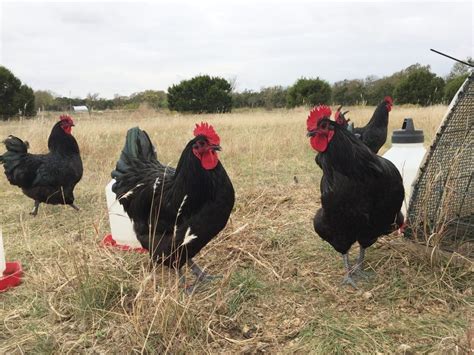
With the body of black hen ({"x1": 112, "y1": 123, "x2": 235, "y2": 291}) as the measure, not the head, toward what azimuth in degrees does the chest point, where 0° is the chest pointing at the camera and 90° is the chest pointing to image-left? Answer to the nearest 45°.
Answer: approximately 315°

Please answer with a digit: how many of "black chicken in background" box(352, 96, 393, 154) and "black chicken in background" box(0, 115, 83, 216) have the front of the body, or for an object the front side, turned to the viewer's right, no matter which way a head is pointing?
2

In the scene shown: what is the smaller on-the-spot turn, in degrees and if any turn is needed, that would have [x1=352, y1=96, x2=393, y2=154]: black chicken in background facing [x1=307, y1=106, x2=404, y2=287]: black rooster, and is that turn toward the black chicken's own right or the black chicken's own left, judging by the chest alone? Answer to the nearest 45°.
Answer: approximately 90° to the black chicken's own right

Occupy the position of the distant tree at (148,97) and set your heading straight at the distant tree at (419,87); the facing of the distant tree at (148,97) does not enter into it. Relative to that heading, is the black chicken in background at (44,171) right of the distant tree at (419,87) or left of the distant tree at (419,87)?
right

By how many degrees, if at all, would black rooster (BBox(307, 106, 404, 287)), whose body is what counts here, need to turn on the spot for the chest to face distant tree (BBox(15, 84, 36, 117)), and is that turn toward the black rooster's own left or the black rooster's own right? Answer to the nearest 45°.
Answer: approximately 90° to the black rooster's own right

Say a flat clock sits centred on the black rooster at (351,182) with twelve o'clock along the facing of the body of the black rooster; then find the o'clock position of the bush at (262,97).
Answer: The bush is roughly at 4 o'clock from the black rooster.

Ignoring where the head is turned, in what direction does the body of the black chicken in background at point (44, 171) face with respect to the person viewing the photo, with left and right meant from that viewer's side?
facing to the right of the viewer

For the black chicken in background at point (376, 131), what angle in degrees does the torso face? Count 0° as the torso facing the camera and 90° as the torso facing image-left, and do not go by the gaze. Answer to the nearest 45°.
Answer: approximately 270°

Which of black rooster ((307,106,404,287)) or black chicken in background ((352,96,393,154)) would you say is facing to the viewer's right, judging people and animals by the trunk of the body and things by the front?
the black chicken in background

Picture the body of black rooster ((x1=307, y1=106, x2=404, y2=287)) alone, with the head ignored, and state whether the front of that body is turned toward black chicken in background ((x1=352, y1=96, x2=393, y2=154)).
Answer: no

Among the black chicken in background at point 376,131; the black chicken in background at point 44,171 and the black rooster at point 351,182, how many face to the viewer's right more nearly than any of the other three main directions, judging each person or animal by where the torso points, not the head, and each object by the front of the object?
2

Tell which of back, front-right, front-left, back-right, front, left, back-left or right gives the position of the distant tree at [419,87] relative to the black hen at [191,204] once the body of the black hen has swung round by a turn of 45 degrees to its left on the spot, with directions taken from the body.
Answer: front-left

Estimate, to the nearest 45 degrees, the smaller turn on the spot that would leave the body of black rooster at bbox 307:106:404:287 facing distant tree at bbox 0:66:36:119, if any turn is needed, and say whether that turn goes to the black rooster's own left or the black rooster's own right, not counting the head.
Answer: approximately 90° to the black rooster's own right

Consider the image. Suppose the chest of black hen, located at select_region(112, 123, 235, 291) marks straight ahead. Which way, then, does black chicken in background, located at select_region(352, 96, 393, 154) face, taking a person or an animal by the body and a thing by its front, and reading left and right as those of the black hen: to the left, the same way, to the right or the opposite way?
the same way

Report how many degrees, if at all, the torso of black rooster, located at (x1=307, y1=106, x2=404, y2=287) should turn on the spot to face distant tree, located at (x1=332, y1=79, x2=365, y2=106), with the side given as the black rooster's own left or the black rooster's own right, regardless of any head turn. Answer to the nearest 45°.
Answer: approximately 135° to the black rooster's own right

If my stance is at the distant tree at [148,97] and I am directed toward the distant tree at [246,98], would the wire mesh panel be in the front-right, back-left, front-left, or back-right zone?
front-right

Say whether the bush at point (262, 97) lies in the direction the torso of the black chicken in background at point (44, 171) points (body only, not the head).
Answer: no
